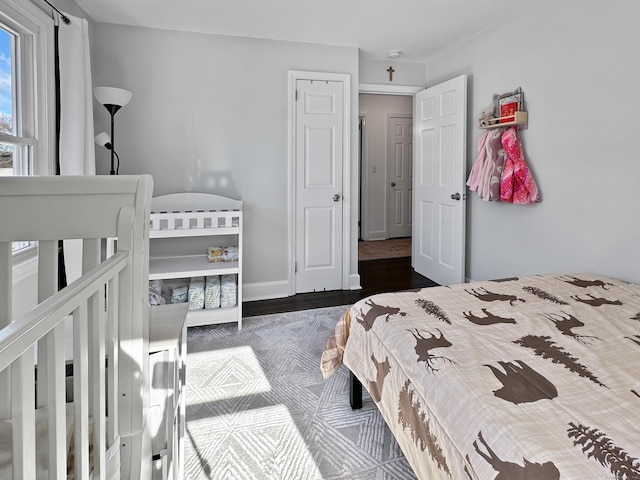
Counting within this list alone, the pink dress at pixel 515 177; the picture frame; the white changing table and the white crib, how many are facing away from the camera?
0

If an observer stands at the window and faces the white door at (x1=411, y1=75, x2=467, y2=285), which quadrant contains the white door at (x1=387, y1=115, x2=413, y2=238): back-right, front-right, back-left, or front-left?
front-left

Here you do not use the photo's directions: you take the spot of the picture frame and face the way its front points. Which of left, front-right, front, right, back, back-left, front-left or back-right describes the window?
front

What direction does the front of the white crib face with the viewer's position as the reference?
facing the viewer and to the right of the viewer

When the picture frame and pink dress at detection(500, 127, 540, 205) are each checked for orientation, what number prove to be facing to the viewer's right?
0

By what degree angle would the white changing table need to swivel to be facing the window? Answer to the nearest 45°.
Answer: approximately 45° to its right

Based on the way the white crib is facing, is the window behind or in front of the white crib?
behind

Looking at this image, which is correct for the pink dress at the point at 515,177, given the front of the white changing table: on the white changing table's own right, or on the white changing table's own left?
on the white changing table's own left

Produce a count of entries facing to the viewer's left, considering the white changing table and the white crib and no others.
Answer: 0

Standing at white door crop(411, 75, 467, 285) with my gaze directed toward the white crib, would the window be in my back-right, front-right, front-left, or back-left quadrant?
front-right

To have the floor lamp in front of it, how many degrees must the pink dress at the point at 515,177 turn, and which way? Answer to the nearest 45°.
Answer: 0° — it already faces it

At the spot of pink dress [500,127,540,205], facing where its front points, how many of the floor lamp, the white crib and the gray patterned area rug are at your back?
0

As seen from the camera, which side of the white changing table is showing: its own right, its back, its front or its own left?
front

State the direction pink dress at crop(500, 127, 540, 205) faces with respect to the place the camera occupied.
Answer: facing the viewer and to the left of the viewer

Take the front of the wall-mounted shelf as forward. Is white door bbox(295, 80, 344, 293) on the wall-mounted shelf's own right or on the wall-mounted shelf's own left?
on the wall-mounted shelf's own right

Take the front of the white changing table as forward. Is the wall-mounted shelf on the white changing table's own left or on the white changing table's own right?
on the white changing table's own left
